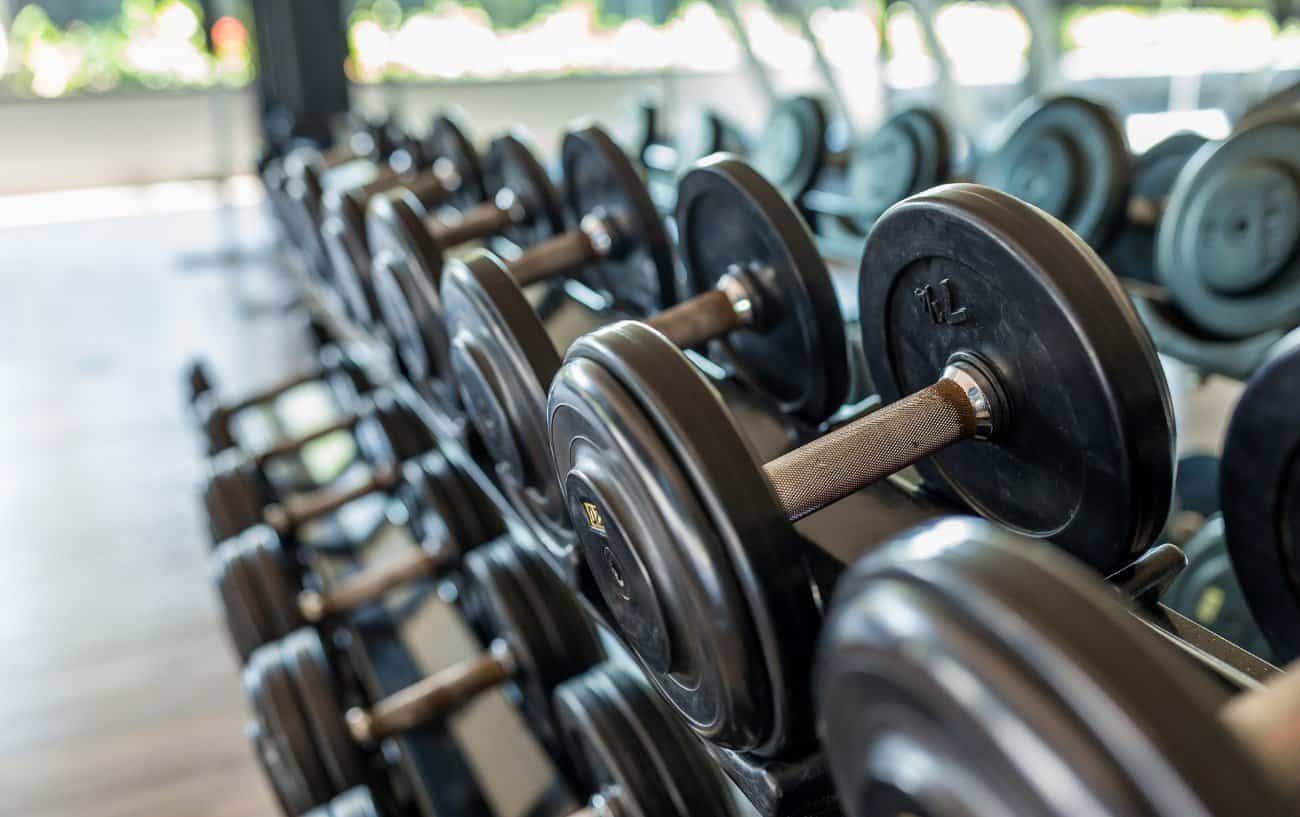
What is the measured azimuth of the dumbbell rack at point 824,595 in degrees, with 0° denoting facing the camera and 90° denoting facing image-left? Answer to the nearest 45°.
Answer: approximately 45°
